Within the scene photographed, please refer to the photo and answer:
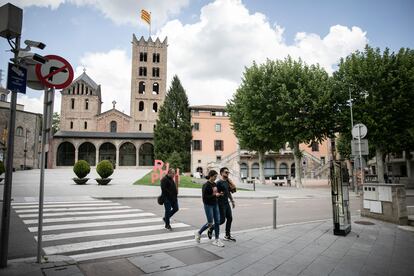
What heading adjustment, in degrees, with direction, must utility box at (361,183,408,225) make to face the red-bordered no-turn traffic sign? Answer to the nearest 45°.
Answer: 0° — it already faces it

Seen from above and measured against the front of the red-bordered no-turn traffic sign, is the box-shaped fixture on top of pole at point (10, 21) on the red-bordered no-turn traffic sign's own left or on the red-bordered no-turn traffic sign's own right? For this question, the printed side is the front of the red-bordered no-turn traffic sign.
on the red-bordered no-turn traffic sign's own right

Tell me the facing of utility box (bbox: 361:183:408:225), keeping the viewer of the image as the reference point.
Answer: facing the viewer and to the left of the viewer

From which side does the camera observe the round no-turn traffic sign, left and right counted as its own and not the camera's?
front

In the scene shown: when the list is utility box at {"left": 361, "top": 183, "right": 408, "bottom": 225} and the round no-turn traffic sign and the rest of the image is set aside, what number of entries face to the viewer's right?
0

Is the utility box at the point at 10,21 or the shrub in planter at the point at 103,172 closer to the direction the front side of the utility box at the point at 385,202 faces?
the utility box

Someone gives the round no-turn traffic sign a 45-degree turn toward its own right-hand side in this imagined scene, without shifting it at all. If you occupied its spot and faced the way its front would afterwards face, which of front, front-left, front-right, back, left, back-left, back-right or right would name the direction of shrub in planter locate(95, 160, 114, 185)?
back-right

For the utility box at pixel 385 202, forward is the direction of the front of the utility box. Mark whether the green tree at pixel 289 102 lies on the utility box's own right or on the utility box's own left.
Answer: on the utility box's own right
